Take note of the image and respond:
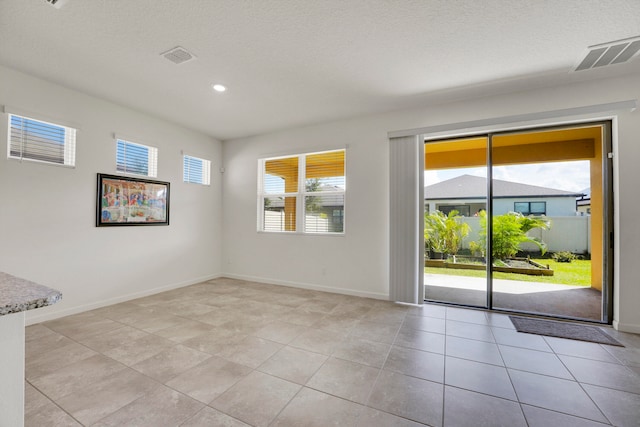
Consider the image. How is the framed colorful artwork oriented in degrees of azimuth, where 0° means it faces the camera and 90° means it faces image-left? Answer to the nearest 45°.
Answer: approximately 315°

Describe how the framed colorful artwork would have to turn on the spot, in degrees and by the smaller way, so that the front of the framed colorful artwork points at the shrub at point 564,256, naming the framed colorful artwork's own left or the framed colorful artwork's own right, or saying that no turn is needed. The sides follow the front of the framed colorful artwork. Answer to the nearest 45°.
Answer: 0° — it already faces it

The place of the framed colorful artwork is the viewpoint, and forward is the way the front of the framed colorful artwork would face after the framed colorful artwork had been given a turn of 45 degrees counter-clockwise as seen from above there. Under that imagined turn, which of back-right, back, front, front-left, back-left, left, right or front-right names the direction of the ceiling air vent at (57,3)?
right

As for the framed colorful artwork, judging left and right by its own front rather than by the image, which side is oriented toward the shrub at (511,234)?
front

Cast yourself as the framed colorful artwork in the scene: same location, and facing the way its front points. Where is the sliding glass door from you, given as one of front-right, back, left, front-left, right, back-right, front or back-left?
front

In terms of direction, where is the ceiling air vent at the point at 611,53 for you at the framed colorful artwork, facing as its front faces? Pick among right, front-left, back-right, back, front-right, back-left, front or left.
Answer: front

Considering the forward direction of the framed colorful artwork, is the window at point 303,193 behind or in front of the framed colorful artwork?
in front

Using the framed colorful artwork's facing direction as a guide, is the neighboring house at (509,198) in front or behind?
in front

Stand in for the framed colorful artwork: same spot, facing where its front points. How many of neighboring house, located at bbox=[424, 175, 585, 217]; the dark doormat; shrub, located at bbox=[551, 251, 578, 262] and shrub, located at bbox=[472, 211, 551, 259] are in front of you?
4
